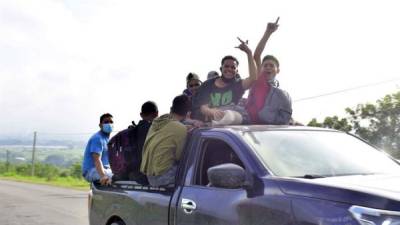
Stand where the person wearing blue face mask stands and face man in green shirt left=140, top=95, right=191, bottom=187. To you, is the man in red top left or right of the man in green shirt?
left

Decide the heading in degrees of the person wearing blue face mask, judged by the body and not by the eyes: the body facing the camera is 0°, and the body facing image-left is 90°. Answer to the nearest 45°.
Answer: approximately 315°

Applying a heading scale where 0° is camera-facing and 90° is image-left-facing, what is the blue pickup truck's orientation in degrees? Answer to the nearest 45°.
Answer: approximately 315°

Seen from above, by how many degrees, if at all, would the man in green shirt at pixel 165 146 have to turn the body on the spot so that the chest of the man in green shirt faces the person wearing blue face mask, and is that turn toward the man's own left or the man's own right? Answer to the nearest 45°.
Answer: approximately 90° to the man's own left

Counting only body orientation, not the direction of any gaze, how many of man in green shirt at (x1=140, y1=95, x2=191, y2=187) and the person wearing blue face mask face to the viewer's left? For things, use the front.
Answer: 0

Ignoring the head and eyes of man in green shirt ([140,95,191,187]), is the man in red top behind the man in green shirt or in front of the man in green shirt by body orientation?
in front

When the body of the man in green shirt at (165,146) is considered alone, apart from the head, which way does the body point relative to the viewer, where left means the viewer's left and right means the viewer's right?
facing away from the viewer and to the right of the viewer
